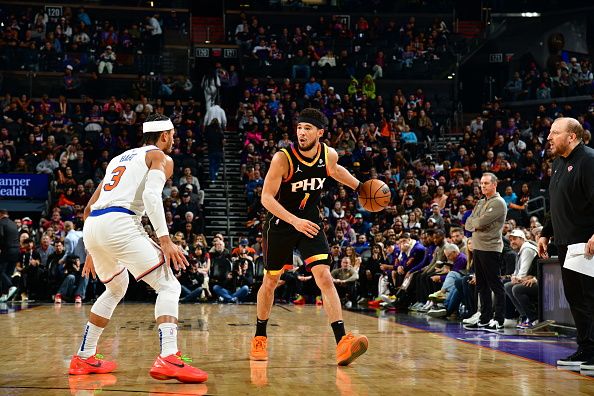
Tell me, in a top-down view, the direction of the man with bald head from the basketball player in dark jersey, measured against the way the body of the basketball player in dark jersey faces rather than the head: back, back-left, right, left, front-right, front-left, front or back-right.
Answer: left

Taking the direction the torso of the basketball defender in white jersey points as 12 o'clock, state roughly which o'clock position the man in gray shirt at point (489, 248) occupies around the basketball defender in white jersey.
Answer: The man in gray shirt is roughly at 12 o'clock from the basketball defender in white jersey.

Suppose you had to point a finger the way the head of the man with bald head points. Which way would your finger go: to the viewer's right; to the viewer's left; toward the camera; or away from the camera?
to the viewer's left

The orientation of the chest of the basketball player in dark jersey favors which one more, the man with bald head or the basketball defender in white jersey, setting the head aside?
the basketball defender in white jersey

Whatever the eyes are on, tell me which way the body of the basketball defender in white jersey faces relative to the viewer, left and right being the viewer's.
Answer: facing away from the viewer and to the right of the viewer

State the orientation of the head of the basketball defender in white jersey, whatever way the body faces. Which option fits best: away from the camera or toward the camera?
away from the camera

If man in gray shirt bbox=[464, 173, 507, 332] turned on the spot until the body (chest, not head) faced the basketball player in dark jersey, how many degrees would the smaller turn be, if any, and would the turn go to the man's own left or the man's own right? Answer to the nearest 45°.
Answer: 0° — they already face them

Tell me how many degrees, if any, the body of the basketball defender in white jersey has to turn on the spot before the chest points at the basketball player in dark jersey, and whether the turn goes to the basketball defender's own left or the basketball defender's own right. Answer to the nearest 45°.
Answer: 0° — they already face them

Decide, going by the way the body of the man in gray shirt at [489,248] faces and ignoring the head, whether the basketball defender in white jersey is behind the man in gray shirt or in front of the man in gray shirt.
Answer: in front

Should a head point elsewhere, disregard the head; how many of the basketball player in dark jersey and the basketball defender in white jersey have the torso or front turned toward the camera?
1

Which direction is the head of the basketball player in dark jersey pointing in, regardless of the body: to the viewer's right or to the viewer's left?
to the viewer's left

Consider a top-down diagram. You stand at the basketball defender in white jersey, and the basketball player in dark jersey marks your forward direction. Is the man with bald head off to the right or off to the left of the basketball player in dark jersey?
right

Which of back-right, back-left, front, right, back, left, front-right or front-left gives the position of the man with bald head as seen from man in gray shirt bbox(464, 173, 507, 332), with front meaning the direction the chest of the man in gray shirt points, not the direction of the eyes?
front-left

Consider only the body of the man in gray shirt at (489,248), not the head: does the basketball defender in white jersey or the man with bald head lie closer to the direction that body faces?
the basketball defender in white jersey

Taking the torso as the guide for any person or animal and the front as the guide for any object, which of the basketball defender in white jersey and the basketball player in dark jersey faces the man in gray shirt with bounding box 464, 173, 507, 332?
the basketball defender in white jersey

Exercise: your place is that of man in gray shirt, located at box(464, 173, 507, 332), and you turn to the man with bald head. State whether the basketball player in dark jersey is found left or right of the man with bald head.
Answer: right

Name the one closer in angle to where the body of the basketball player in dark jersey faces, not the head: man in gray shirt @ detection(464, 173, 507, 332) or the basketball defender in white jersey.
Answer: the basketball defender in white jersey

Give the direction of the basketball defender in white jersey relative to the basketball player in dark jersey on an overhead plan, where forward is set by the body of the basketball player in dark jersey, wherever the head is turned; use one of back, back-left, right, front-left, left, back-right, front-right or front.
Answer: front-right

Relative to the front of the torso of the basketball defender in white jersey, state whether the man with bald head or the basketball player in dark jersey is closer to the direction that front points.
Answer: the basketball player in dark jersey
